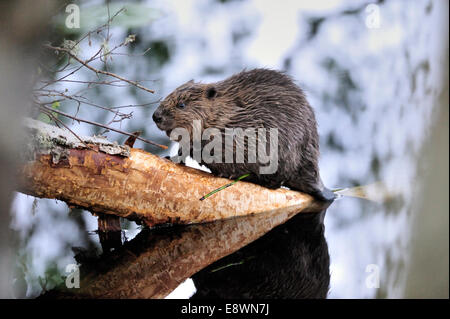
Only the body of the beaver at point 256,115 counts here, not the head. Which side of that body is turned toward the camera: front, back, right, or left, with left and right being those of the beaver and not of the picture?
left
